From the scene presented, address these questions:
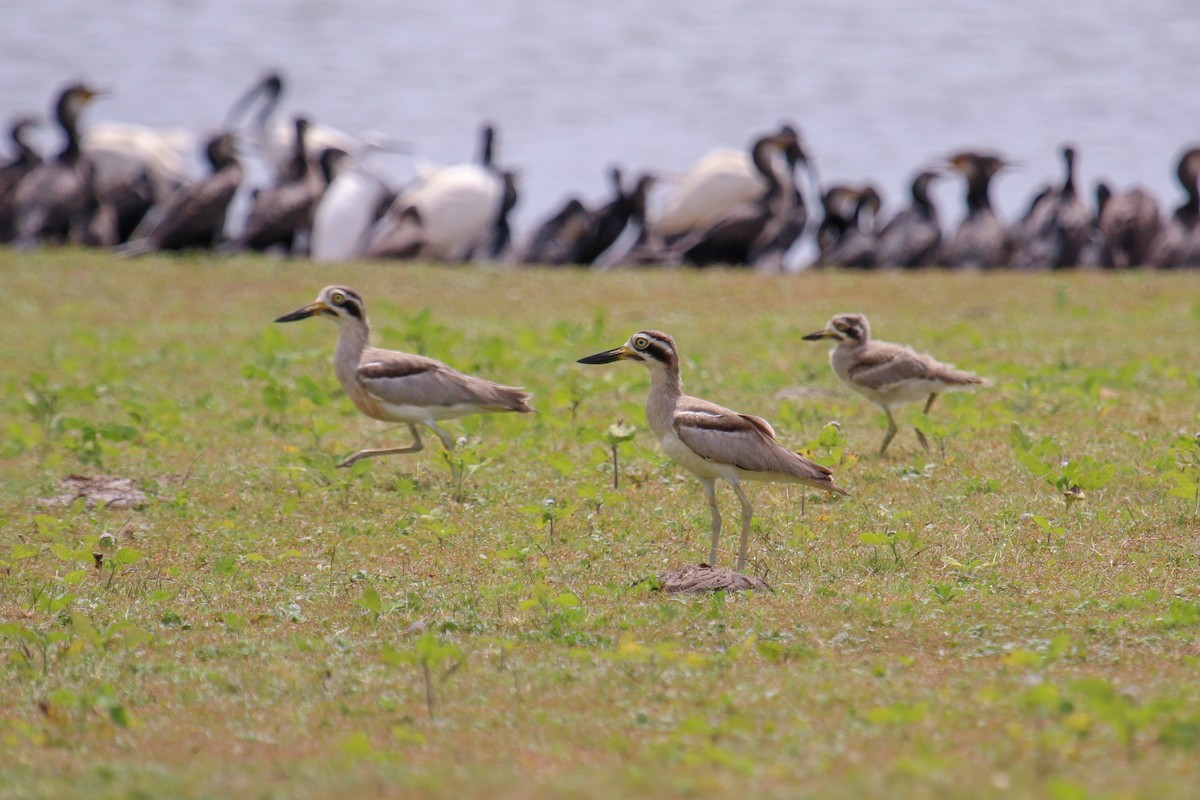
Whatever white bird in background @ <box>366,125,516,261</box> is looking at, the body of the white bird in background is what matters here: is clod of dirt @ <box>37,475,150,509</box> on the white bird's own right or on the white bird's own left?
on the white bird's own right

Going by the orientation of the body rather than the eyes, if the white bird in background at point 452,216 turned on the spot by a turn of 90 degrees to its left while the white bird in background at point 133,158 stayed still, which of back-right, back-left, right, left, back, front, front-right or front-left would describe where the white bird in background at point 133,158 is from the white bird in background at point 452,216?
front-left

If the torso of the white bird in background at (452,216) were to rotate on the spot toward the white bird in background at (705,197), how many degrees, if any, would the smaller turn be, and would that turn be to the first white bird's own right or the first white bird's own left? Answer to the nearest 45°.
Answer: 0° — it already faces it

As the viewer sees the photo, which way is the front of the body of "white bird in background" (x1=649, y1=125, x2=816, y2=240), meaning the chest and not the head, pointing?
to the viewer's right

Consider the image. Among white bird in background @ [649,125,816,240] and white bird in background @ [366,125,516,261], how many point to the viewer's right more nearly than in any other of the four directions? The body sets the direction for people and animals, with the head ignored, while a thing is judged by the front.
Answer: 2

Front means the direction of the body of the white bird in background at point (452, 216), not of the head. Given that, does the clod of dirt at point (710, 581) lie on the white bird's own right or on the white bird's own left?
on the white bird's own right

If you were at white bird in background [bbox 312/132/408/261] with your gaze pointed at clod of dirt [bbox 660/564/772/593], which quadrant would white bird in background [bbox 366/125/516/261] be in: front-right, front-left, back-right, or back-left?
front-left

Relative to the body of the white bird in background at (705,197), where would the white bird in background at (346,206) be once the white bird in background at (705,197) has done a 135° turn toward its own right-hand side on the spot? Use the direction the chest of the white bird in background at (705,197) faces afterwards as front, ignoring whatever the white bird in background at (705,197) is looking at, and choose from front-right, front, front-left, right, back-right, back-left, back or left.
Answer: front-right

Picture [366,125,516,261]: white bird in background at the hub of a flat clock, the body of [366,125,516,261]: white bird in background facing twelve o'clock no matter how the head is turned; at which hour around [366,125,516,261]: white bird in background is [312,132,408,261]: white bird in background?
[312,132,408,261]: white bird in background is roughly at 7 o'clock from [366,125,516,261]: white bird in background.

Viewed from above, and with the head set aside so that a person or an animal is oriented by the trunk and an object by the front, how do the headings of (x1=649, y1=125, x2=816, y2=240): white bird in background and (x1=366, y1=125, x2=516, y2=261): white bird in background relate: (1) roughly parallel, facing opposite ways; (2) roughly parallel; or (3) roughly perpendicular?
roughly parallel

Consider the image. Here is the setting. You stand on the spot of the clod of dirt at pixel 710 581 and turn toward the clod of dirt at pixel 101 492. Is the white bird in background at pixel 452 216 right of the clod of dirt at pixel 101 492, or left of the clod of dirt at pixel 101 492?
right

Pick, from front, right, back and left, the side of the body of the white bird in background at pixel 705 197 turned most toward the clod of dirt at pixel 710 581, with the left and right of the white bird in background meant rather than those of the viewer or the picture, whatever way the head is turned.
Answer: right

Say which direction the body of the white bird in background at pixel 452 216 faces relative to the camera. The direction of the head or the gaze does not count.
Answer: to the viewer's right
